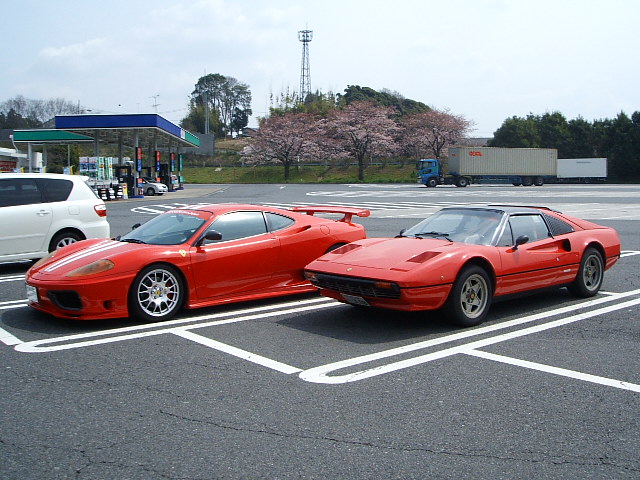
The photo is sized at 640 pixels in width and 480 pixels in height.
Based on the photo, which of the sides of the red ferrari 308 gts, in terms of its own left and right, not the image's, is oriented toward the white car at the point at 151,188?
right

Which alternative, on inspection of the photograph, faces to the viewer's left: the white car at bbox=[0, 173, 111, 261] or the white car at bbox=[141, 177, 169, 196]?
the white car at bbox=[0, 173, 111, 261]

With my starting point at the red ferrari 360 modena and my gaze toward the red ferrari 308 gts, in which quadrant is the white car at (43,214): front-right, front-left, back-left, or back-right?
back-left

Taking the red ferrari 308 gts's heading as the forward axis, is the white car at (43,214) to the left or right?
on its right

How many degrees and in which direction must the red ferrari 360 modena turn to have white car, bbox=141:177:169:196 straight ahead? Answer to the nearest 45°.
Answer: approximately 135° to its right

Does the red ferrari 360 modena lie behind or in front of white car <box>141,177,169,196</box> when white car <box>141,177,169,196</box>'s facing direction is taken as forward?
in front

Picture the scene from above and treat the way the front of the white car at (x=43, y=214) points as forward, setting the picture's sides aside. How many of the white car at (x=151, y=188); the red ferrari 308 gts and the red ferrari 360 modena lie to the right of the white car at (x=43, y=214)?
1

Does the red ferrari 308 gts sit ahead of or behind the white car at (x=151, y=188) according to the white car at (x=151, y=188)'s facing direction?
ahead

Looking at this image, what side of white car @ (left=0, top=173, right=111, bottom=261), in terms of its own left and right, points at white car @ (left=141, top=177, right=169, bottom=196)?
right

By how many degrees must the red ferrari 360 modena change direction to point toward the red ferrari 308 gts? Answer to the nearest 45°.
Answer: approximately 135° to its left

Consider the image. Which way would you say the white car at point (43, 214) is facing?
to the viewer's left

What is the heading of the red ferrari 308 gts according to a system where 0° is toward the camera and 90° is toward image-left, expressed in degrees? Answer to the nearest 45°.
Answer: approximately 45°

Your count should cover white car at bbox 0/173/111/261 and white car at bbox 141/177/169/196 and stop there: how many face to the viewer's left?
1
